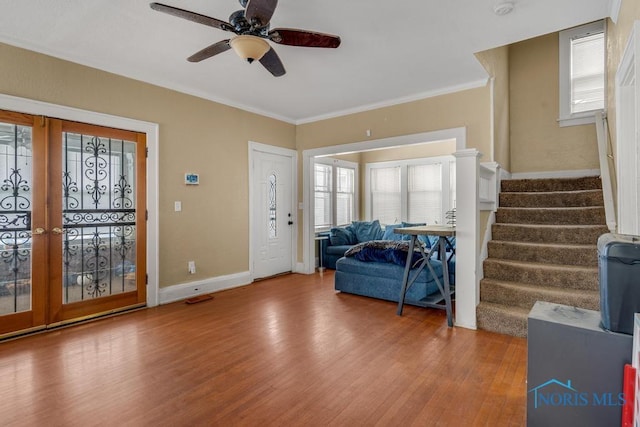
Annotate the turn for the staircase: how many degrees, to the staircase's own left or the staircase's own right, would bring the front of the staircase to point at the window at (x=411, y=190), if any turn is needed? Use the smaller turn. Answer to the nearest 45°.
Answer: approximately 135° to the staircase's own right

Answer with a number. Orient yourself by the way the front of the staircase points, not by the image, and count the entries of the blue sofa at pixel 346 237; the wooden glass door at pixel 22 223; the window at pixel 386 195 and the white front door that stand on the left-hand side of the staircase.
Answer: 0

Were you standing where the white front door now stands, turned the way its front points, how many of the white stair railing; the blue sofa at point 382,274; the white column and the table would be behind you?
0

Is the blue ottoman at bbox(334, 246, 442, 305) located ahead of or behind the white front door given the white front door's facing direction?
ahead

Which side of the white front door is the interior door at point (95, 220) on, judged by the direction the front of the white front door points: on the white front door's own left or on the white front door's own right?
on the white front door's own right

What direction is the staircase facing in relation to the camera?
toward the camera

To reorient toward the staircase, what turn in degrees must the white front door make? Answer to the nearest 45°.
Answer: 0° — it already faces it

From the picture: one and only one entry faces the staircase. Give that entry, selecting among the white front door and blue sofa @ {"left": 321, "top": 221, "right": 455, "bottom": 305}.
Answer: the white front door

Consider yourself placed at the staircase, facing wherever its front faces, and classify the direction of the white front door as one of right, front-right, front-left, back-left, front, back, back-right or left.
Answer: right

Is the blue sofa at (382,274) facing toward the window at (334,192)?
no

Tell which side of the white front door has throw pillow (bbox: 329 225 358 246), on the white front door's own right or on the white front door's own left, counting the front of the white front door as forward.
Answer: on the white front door's own left

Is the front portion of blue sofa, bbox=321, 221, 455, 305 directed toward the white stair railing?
no

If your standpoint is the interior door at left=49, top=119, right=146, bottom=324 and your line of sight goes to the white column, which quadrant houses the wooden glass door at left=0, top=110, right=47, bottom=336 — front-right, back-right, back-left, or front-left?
back-right

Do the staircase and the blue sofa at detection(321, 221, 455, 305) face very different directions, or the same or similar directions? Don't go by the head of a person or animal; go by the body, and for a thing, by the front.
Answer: same or similar directions

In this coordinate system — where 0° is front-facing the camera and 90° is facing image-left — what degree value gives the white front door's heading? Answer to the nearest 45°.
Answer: approximately 315°
